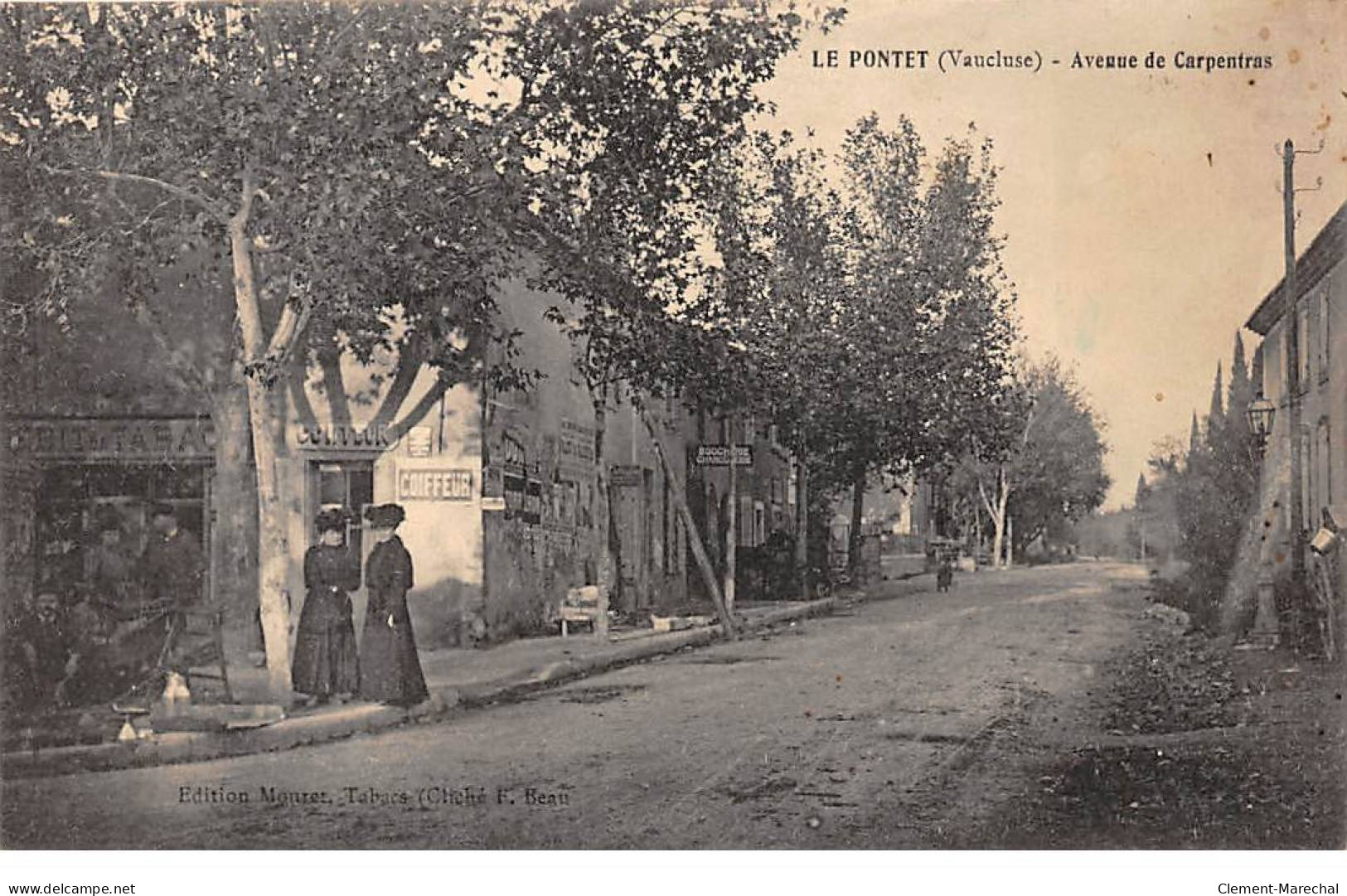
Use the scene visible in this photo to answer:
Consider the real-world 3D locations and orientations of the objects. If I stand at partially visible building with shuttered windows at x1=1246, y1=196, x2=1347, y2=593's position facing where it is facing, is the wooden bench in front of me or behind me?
in front

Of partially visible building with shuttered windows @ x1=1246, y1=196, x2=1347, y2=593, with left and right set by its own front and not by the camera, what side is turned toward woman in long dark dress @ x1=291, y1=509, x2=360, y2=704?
front

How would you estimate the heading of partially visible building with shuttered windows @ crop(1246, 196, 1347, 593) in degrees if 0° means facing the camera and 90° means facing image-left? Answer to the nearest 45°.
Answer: approximately 90°

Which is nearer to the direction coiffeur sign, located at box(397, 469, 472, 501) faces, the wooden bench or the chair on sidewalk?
the chair on sidewalk

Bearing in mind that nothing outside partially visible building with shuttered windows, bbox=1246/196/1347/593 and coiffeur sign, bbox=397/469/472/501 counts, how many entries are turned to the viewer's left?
1

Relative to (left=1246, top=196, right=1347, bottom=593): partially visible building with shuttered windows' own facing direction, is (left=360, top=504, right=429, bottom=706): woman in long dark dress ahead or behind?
ahead
